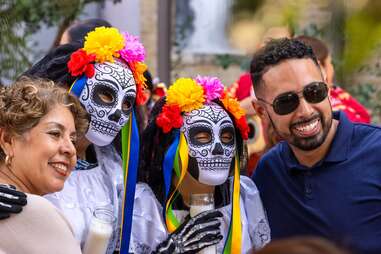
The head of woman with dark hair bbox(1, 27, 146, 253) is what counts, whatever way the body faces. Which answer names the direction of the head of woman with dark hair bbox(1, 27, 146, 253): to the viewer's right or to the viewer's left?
to the viewer's right

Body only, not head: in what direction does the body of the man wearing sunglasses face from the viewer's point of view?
toward the camera

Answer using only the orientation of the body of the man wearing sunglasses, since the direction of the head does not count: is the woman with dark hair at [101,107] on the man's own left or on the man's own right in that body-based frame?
on the man's own right

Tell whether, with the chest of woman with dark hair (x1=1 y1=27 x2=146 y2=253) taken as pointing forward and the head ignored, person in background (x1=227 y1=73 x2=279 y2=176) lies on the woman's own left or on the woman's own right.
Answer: on the woman's own left

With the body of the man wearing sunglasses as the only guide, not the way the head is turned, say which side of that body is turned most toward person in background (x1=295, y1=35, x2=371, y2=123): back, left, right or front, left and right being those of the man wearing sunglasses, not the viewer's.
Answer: back

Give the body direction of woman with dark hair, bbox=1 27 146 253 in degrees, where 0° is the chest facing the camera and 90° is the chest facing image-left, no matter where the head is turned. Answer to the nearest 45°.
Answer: approximately 315°

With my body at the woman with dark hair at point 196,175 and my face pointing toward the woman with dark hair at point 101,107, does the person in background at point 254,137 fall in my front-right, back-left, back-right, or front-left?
back-right

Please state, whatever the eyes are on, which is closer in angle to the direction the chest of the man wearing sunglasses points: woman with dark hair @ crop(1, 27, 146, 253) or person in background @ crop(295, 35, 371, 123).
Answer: the woman with dark hair

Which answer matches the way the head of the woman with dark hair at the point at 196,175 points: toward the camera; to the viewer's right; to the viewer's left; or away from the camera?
toward the camera

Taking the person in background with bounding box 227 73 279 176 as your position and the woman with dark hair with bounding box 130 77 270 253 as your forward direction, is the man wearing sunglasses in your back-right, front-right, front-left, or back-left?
front-left

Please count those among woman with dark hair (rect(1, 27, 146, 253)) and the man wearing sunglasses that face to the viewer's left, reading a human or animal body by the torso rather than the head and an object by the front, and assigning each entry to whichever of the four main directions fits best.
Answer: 0

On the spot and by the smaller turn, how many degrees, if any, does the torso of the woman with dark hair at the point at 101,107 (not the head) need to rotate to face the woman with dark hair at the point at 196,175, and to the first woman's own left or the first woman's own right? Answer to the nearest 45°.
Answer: approximately 45° to the first woman's own left
